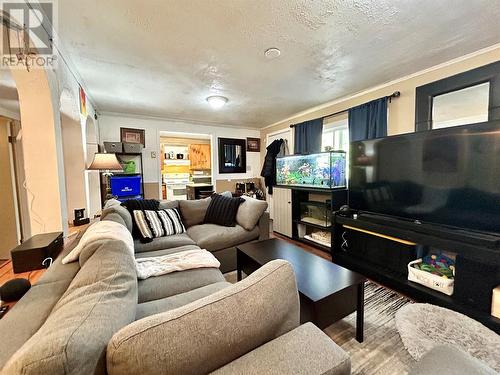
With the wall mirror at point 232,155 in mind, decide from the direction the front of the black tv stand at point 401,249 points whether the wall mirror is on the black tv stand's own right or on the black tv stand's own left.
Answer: on the black tv stand's own right

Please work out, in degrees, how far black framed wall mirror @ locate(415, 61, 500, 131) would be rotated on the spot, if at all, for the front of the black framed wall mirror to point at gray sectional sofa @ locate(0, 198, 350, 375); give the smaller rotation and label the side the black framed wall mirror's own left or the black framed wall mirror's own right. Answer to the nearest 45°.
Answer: approximately 45° to the black framed wall mirror's own left

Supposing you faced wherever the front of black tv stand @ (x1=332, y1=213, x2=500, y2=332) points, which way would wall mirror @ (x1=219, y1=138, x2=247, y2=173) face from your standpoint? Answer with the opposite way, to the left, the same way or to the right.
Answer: to the left

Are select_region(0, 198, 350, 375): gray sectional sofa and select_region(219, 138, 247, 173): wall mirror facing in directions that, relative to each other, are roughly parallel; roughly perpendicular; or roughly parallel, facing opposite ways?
roughly perpendicular

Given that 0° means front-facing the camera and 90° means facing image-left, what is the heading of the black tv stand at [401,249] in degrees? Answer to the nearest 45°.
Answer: approximately 45°

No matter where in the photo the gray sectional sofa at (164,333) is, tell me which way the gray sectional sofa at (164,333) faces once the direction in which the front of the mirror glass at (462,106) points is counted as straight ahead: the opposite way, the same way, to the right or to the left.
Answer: the opposite way

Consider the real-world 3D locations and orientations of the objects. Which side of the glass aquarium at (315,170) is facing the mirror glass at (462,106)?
left

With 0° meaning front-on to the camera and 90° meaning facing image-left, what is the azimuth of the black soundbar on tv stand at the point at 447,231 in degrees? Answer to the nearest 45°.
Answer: approximately 45°

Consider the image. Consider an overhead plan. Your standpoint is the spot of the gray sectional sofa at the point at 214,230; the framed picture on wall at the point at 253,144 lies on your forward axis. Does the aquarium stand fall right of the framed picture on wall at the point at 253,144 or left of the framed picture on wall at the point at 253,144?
right

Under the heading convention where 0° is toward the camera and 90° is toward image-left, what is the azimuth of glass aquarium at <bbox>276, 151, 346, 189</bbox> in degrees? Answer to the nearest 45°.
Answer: approximately 45°

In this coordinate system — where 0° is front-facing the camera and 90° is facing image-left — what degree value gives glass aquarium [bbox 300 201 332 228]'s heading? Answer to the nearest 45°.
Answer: approximately 45°

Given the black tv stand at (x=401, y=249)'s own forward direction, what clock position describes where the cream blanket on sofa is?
The cream blanket on sofa is roughly at 12 o'clock from the black tv stand.
